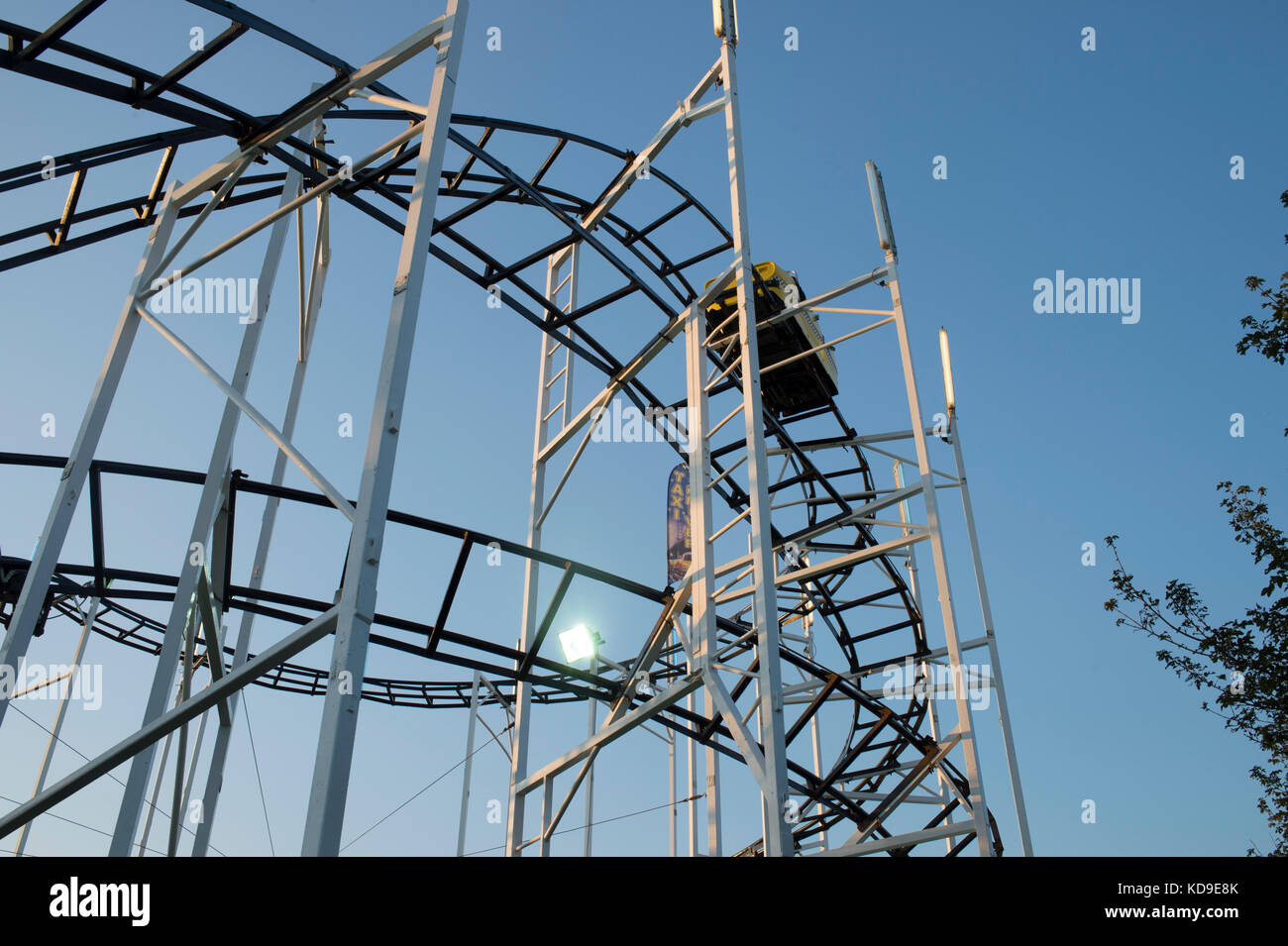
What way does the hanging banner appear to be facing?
toward the camera
